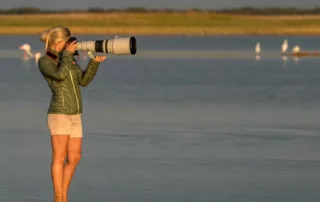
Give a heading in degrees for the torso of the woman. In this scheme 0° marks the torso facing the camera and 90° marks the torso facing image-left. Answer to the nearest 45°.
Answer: approximately 315°

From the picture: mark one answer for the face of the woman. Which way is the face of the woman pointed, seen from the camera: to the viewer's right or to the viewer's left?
to the viewer's right
